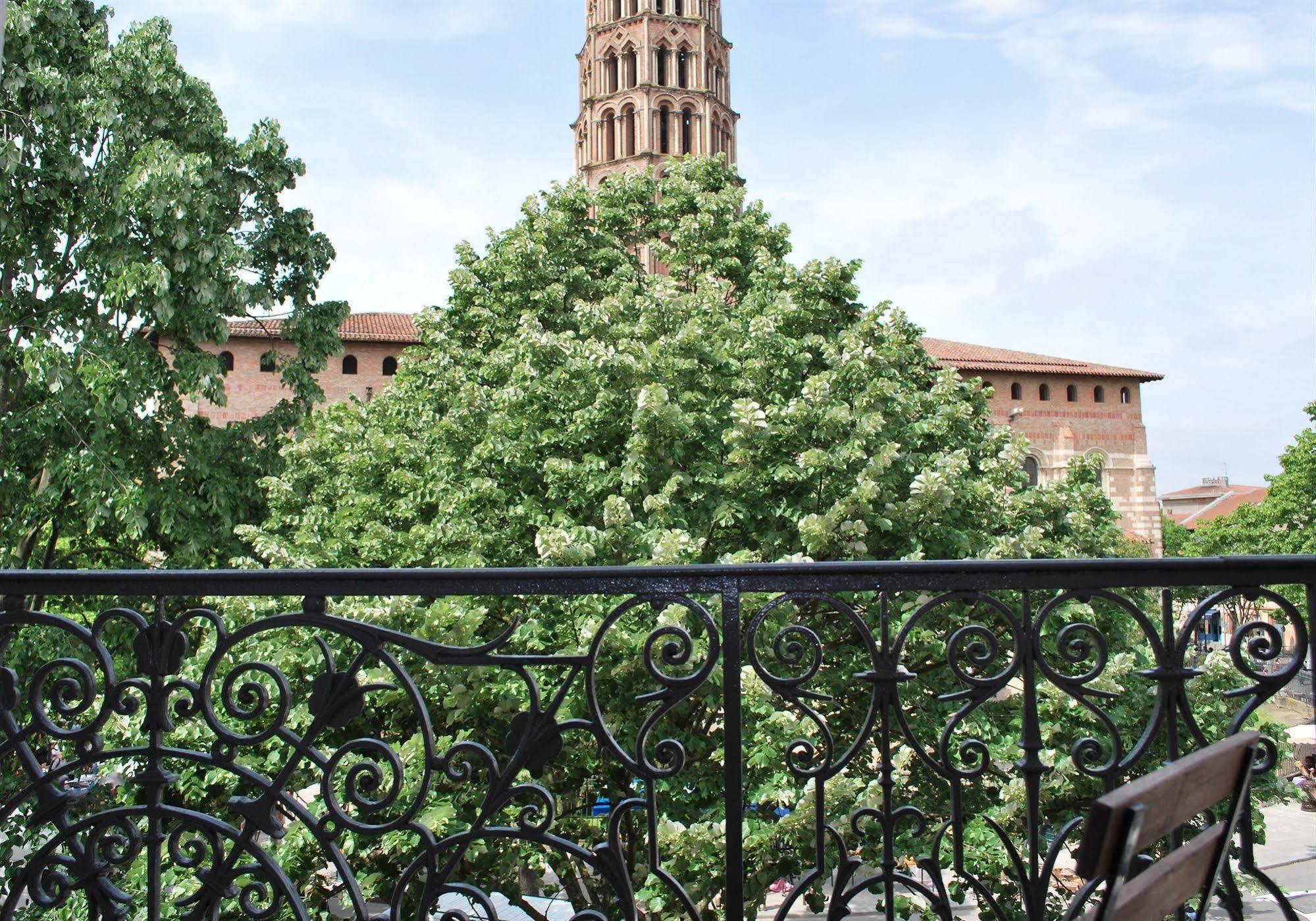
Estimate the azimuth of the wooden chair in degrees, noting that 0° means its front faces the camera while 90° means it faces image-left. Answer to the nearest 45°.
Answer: approximately 135°

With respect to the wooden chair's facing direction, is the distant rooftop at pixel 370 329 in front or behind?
in front

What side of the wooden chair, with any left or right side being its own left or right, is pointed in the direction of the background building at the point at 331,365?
front

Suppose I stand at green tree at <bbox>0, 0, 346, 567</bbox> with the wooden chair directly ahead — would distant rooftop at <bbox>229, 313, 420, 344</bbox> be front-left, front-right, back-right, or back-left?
back-left

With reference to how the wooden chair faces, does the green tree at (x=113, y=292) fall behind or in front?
in front

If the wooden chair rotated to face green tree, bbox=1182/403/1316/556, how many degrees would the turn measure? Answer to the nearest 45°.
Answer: approximately 45° to its right
